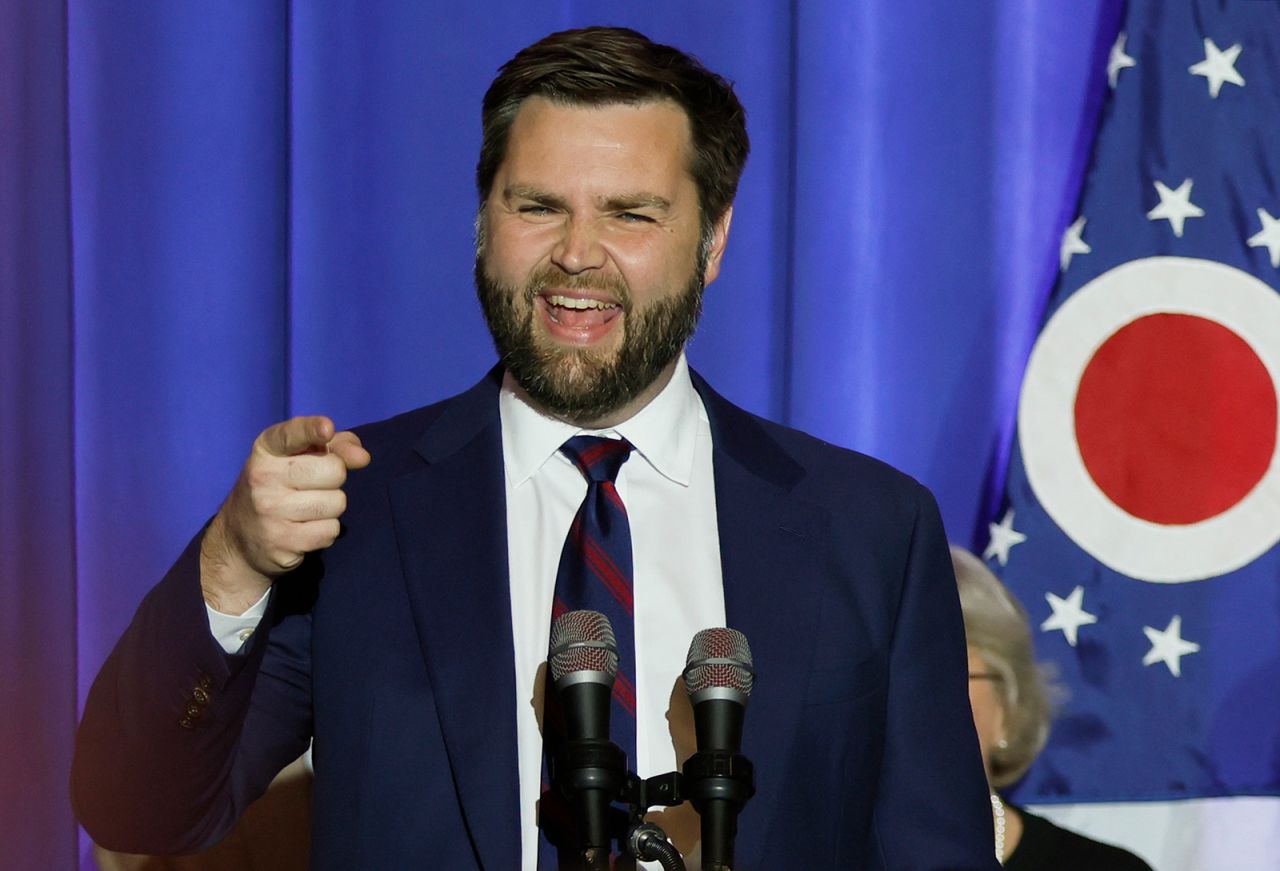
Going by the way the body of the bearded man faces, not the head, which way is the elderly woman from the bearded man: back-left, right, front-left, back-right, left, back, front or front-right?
back-left

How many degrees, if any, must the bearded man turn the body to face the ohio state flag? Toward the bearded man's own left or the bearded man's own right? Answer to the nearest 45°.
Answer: approximately 135° to the bearded man's own left

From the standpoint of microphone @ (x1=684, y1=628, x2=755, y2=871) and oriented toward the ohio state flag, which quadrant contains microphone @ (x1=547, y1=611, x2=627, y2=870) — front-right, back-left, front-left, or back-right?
back-left

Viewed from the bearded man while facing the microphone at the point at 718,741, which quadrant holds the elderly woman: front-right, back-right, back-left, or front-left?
back-left

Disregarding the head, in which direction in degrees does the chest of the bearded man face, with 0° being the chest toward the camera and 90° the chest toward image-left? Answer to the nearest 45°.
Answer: approximately 0°

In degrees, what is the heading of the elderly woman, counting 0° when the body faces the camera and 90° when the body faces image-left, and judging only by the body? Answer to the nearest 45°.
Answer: approximately 45°

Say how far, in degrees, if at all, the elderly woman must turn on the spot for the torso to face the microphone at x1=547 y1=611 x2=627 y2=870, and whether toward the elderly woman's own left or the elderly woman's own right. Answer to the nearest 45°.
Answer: approximately 45° to the elderly woman's own left

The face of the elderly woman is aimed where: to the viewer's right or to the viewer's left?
to the viewer's left

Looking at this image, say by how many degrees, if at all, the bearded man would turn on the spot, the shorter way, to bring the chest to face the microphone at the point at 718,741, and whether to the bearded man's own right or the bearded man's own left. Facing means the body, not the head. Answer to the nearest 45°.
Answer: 0° — they already face it

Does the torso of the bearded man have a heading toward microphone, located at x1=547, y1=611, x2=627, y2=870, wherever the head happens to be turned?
yes
